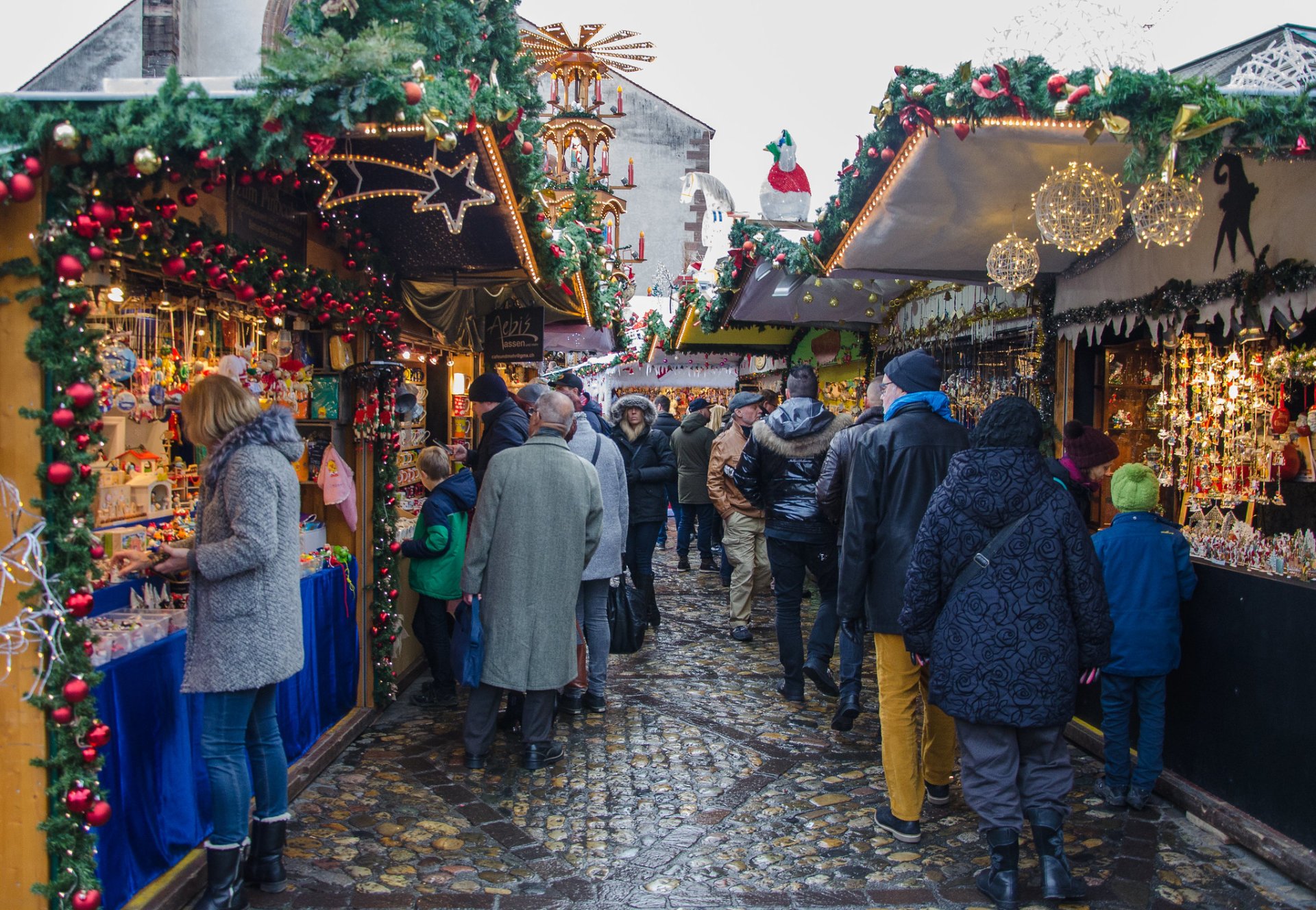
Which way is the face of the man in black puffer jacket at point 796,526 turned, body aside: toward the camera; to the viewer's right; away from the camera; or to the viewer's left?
away from the camera

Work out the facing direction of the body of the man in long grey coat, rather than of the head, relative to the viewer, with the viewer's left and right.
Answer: facing away from the viewer

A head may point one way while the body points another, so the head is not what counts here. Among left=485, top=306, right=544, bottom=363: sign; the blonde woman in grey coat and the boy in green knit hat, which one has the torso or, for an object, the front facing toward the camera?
the sign

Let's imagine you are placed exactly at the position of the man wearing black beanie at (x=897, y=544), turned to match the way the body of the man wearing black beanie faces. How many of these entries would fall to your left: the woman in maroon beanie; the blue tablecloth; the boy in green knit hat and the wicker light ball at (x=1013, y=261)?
1

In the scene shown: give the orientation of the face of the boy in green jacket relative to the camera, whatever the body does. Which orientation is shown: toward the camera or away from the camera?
away from the camera

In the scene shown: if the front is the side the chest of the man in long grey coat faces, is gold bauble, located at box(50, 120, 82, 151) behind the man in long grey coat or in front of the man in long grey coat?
behind

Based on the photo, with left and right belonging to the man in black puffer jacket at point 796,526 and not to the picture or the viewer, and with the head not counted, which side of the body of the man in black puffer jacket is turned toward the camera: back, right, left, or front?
back

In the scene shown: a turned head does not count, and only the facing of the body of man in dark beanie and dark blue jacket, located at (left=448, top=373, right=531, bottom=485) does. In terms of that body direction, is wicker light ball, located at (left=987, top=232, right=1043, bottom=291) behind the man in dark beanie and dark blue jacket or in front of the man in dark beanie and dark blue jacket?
behind

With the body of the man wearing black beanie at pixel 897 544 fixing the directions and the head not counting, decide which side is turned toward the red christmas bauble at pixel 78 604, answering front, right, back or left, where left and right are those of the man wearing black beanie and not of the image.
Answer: left

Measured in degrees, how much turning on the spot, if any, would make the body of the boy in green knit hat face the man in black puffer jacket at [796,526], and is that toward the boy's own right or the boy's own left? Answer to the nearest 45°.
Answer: approximately 45° to the boy's own left

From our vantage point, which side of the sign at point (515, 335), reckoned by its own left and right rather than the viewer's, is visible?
front

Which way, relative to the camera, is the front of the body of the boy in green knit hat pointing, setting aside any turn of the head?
away from the camera

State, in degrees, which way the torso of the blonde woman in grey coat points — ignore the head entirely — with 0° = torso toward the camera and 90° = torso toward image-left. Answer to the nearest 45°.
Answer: approximately 90°
